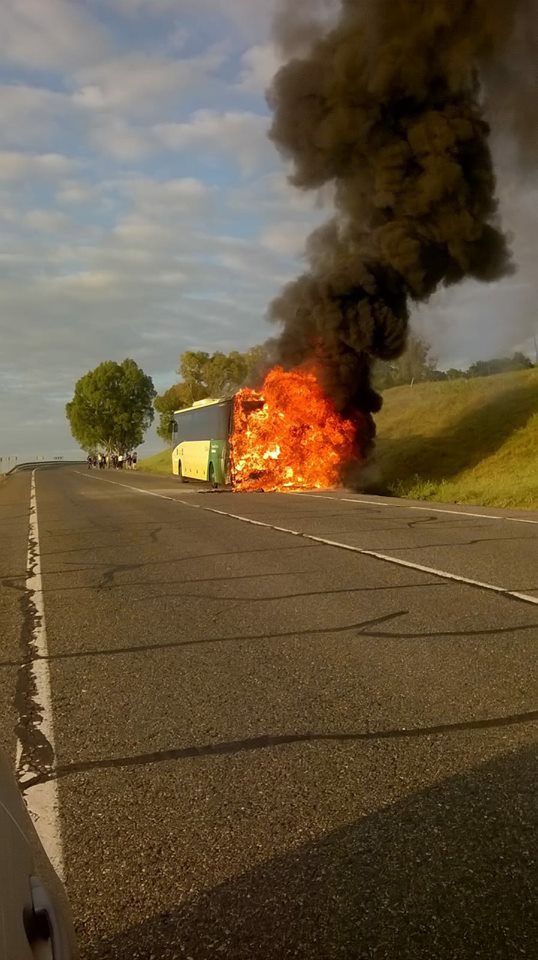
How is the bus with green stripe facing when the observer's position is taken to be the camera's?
facing away from the viewer and to the left of the viewer
